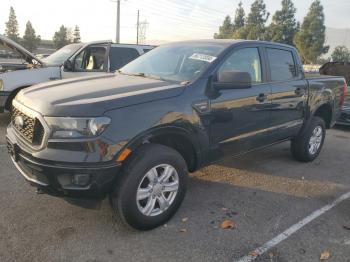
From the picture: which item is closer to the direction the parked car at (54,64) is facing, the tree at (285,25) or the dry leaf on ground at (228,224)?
the dry leaf on ground

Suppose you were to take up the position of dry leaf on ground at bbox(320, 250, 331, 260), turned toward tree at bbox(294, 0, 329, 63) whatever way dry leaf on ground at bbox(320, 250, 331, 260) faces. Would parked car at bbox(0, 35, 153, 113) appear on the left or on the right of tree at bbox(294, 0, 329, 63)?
left

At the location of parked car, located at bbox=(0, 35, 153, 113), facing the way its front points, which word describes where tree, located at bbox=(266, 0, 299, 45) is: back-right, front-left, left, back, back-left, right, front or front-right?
back

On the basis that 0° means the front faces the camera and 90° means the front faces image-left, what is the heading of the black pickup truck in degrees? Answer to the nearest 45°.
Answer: approximately 45°

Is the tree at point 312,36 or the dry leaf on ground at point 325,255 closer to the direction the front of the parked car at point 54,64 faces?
the dry leaf on ground

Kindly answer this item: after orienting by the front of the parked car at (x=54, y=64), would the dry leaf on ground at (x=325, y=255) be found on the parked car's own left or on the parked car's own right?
on the parked car's own left

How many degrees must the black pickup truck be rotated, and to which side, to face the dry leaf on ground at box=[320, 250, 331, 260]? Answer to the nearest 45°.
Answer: approximately 135° to its left

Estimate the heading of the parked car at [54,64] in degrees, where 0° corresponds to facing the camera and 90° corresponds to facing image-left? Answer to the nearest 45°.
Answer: approximately 45°

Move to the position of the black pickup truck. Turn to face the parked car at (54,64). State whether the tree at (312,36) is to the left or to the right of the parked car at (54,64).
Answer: right
